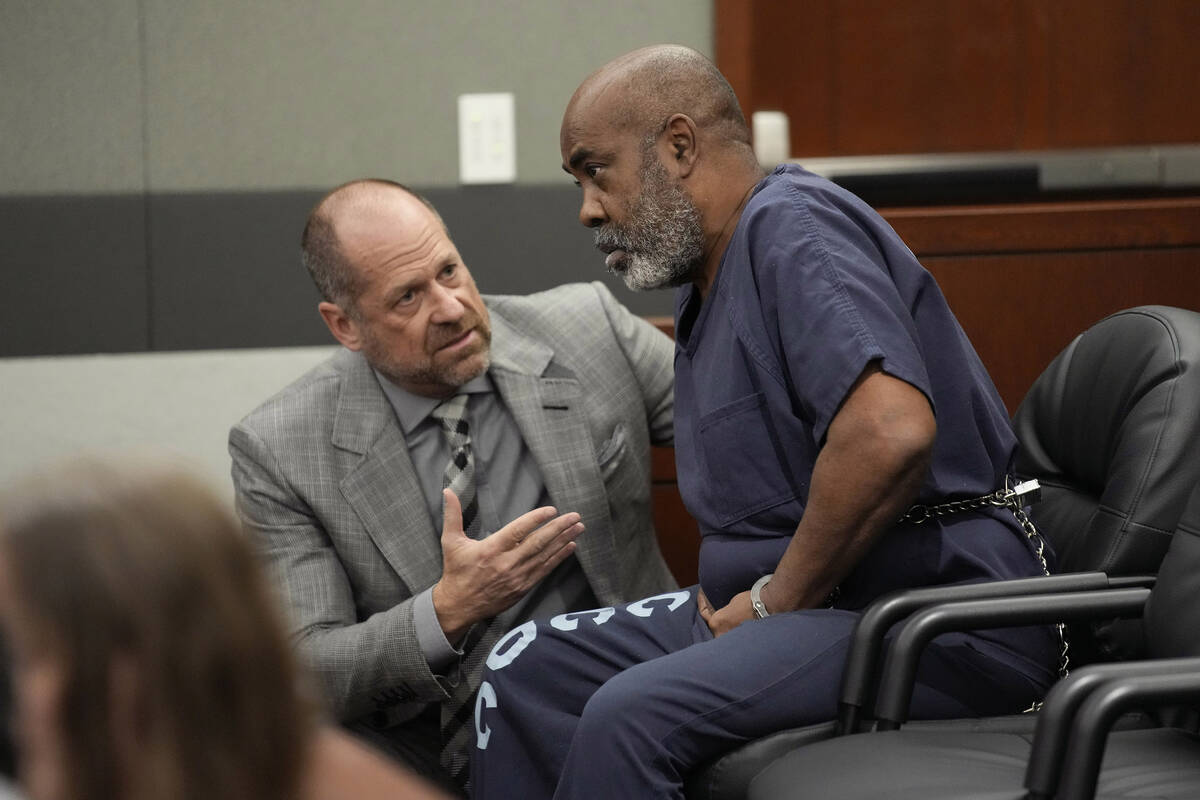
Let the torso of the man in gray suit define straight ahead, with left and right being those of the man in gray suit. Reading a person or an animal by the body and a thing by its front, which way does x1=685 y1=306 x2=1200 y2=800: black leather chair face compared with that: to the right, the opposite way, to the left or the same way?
to the right

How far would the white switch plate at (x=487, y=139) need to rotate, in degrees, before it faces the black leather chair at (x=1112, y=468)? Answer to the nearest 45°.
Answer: approximately 45° to its left

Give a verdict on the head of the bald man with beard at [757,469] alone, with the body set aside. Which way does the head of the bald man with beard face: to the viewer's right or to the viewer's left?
to the viewer's left

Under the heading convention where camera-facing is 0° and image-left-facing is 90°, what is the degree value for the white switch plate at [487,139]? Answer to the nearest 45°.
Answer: approximately 0°

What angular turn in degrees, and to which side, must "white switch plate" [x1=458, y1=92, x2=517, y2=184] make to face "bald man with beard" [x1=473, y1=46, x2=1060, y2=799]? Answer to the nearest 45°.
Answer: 0° — it already faces them

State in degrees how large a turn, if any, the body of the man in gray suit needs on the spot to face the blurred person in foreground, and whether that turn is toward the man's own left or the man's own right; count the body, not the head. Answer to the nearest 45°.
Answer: approximately 45° to the man's own right

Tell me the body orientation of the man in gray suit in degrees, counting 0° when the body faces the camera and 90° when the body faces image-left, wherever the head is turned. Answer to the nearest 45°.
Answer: approximately 315°

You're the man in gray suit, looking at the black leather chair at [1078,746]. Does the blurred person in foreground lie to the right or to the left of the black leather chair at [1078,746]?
right

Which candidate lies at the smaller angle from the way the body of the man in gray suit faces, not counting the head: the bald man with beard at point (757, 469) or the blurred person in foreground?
the bald man with beard
